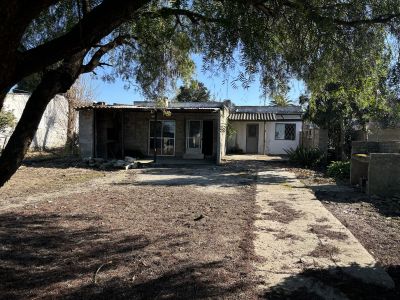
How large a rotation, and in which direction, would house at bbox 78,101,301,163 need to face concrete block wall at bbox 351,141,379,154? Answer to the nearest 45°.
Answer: approximately 45° to its left

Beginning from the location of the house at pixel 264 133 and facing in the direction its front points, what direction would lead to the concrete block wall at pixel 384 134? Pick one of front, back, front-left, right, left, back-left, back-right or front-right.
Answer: front-left

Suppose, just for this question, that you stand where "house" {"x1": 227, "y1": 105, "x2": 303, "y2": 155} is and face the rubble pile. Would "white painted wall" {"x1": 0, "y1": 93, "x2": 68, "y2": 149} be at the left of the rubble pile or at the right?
right

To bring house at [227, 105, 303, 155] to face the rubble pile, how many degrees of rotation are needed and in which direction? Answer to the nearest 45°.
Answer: approximately 45° to its right

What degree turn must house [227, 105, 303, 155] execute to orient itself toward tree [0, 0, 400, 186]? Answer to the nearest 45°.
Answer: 0° — it already faces it

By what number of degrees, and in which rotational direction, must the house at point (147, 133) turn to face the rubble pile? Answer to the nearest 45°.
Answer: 0° — it already faces it

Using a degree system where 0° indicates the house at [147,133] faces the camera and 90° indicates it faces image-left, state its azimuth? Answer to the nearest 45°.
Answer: approximately 0°

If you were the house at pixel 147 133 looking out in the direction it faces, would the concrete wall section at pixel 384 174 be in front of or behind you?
in front

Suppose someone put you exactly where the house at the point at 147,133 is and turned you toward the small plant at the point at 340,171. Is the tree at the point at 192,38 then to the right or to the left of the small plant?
right

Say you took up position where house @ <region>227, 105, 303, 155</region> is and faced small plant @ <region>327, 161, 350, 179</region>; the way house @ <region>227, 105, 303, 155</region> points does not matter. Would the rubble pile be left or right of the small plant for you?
right
